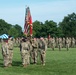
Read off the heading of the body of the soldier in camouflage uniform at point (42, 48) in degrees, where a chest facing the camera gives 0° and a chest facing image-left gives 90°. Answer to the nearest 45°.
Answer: approximately 45°

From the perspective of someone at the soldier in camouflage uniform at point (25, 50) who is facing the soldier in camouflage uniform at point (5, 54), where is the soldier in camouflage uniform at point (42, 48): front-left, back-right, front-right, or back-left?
back-right

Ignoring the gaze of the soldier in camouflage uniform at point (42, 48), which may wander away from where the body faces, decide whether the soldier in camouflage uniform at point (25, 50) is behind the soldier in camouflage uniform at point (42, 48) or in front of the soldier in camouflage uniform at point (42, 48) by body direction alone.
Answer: in front

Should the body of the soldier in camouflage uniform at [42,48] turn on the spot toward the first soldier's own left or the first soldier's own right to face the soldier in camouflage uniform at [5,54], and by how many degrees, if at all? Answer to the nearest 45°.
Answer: approximately 45° to the first soldier's own right

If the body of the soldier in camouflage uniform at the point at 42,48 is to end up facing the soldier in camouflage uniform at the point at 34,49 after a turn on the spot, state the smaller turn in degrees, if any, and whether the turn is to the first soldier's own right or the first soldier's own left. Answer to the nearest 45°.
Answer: approximately 90° to the first soldier's own right

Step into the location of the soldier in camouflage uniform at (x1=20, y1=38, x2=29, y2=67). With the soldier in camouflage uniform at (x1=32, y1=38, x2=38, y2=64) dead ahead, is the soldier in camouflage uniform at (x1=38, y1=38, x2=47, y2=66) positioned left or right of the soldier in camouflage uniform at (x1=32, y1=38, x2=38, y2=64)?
right
